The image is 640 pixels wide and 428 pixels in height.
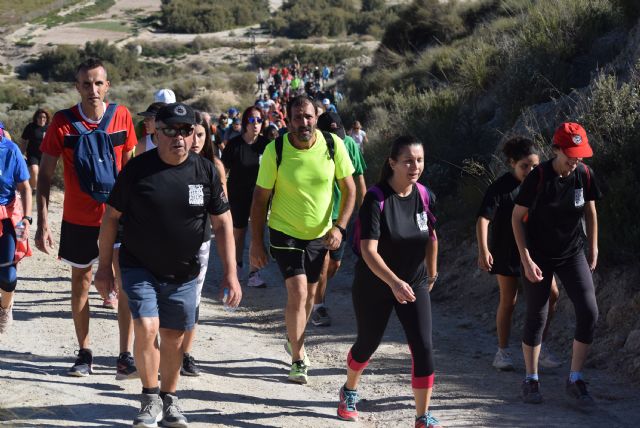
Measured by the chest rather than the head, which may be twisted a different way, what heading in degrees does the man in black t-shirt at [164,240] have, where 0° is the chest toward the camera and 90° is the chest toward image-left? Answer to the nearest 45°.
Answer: approximately 0°

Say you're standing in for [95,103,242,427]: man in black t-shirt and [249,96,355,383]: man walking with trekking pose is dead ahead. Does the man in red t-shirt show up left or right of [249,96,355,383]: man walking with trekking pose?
left

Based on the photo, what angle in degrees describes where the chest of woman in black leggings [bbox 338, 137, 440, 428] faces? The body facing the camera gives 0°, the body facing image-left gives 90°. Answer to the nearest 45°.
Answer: approximately 315°

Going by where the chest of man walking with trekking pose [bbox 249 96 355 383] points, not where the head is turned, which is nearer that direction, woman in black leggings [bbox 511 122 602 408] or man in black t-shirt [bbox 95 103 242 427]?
the man in black t-shirt

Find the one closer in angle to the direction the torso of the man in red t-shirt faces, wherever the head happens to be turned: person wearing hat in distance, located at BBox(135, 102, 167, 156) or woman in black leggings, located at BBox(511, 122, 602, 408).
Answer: the woman in black leggings

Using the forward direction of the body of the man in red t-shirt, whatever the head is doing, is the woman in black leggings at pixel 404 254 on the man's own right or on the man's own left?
on the man's own left

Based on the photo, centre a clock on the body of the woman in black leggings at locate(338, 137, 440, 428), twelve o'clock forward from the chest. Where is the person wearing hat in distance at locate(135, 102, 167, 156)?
The person wearing hat in distance is roughly at 6 o'clock from the woman in black leggings.

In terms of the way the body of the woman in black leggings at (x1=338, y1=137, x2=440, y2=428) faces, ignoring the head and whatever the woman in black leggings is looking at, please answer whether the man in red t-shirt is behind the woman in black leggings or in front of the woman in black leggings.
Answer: behind
